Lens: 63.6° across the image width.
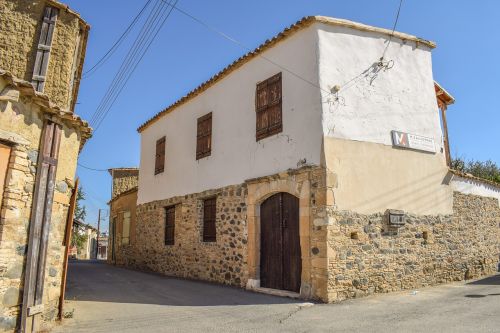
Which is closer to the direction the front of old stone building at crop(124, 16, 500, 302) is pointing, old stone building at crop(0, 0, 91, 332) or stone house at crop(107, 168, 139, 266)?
the old stone building

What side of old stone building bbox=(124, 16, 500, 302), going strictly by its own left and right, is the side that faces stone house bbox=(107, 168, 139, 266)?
right

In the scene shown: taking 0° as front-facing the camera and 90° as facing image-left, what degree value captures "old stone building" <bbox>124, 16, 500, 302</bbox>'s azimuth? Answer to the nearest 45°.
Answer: approximately 45°

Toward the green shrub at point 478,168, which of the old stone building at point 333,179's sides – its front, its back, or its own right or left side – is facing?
back

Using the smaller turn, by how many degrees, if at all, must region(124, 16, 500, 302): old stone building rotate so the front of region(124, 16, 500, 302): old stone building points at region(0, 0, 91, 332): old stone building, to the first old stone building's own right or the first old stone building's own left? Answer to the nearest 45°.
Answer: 0° — it already faces it

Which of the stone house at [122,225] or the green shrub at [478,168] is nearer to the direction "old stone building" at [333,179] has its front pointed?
the stone house

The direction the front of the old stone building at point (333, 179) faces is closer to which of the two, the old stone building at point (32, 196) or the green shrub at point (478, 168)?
the old stone building

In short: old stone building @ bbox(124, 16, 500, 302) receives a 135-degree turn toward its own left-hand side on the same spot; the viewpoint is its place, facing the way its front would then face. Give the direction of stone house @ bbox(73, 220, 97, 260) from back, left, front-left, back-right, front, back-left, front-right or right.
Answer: back-left
